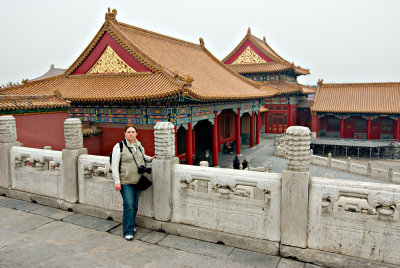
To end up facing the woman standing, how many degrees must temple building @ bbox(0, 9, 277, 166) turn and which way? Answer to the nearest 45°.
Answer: approximately 45° to its right

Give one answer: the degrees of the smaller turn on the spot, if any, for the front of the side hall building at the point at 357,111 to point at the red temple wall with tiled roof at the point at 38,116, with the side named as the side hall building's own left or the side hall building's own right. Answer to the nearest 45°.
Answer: approximately 45° to the side hall building's own right

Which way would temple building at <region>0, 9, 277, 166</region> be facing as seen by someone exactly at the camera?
facing the viewer and to the right of the viewer

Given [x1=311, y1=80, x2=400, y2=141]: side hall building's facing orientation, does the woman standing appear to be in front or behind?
in front

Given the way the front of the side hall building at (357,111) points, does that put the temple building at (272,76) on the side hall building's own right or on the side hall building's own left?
on the side hall building's own right

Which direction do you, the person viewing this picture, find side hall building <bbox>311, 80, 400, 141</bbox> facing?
facing the viewer

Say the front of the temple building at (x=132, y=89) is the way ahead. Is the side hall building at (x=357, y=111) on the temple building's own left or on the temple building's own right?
on the temple building's own left

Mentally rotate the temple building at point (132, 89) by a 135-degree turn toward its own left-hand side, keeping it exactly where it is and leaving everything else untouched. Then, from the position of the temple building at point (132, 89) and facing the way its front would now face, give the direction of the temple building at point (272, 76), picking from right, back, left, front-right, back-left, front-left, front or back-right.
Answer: front-right
